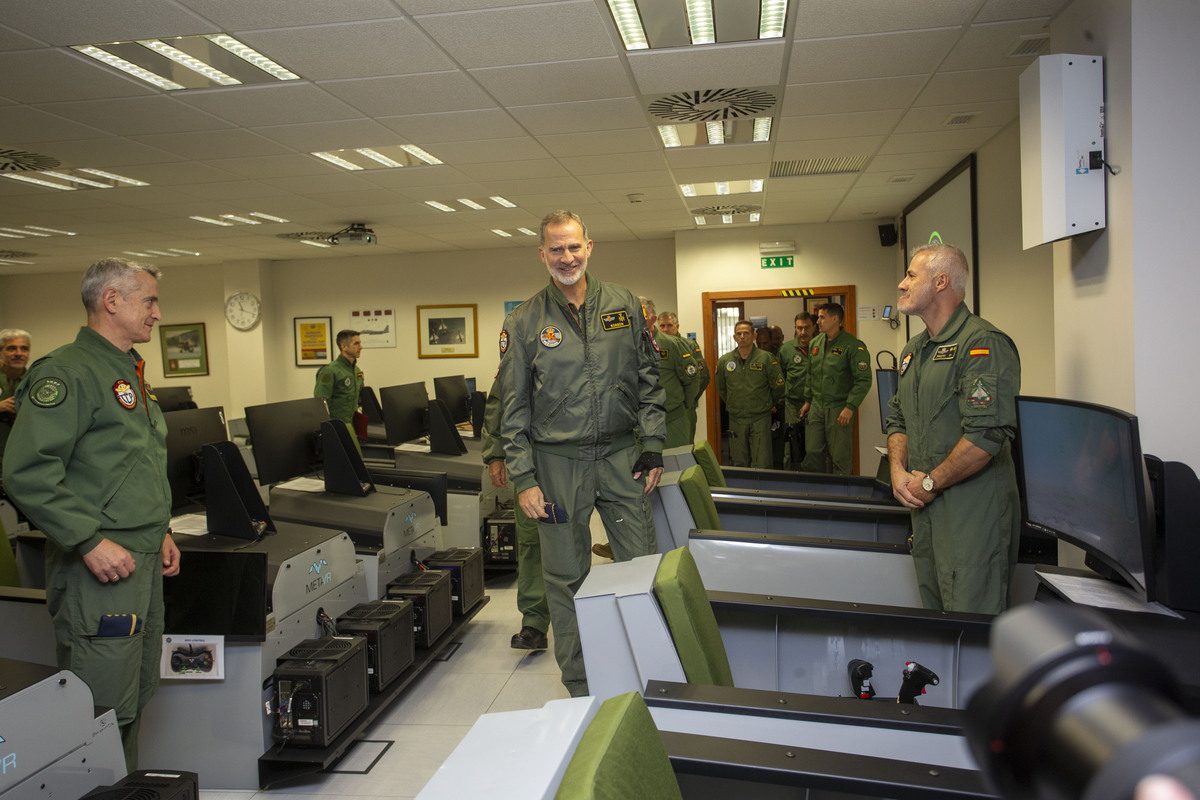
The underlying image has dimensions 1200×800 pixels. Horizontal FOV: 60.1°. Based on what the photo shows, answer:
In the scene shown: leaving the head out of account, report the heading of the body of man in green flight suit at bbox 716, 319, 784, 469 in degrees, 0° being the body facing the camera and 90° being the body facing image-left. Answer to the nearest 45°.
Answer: approximately 0°

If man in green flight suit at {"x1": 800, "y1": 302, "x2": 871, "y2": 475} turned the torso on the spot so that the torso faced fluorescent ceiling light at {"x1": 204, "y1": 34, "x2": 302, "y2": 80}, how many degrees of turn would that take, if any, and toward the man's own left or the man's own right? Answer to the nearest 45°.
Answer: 0° — they already face it

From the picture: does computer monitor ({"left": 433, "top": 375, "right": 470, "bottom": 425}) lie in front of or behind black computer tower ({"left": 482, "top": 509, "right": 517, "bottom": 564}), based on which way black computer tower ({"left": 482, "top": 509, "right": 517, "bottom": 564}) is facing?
in front

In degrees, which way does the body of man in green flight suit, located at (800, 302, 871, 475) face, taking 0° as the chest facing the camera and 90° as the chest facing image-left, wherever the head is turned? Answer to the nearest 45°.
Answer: approximately 45°
